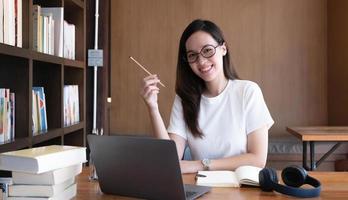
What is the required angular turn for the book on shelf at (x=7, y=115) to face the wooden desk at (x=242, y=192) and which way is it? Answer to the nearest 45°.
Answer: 0° — it already faces it

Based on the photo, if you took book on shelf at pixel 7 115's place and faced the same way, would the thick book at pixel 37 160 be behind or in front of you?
in front

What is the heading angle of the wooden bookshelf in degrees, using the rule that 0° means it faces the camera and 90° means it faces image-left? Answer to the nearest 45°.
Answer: approximately 315°

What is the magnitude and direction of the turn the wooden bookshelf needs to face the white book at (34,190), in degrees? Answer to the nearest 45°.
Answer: approximately 45° to its right

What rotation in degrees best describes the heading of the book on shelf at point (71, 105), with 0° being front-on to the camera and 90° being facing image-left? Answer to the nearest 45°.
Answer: approximately 315°

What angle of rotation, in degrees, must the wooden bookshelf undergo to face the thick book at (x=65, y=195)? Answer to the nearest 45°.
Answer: approximately 45° to its right

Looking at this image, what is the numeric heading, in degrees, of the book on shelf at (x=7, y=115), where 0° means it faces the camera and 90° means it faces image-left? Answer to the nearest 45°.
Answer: approximately 315°

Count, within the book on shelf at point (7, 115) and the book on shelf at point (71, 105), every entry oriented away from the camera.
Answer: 0

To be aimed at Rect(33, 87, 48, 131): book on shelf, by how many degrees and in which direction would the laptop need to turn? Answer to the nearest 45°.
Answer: approximately 90° to its left

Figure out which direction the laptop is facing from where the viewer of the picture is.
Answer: facing away from the viewer and to the right of the viewer
